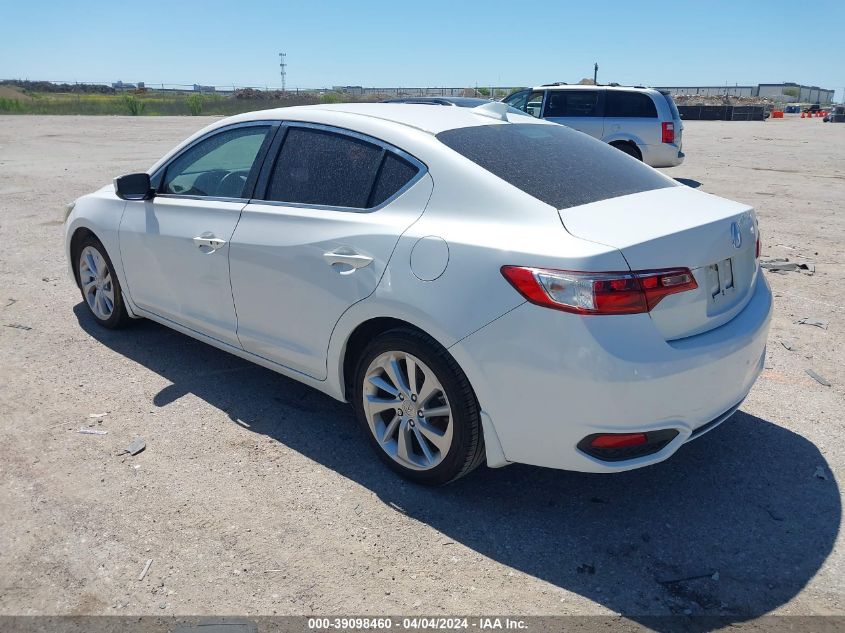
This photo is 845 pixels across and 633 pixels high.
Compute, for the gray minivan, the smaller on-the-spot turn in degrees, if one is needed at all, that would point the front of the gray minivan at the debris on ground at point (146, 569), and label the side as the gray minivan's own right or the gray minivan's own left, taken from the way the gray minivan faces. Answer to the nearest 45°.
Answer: approximately 90° to the gray minivan's own left

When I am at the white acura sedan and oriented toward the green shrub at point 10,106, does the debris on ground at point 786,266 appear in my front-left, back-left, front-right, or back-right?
front-right

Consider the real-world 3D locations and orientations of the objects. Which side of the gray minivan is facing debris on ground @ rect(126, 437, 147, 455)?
left

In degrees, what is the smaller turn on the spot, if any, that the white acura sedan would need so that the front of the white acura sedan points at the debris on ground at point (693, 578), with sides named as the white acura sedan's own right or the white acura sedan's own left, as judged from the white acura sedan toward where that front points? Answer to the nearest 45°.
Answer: approximately 180°

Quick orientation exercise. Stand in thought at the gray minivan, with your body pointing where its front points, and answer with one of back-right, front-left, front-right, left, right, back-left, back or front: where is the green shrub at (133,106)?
front-right

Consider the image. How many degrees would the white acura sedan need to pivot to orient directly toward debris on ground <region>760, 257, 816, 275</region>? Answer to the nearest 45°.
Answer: approximately 90° to its right

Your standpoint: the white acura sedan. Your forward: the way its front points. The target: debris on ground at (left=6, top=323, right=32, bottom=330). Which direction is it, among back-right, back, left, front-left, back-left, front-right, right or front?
front

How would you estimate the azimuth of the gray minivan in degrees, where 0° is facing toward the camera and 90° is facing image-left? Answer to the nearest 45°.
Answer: approximately 90°

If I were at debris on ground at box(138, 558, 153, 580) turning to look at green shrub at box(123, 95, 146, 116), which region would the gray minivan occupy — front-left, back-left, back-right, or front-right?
front-right

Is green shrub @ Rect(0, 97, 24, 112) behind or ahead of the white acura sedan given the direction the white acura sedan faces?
ahead

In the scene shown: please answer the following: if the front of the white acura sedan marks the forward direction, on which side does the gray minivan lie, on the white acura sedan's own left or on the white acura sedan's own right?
on the white acura sedan's own right

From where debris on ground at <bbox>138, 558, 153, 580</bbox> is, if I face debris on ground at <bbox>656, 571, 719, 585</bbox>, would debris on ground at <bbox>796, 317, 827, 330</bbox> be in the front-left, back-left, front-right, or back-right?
front-left

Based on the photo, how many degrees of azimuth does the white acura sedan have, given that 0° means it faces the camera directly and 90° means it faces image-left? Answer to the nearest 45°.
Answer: approximately 135°

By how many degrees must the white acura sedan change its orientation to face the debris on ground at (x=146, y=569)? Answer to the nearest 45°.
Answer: approximately 90° to its left
